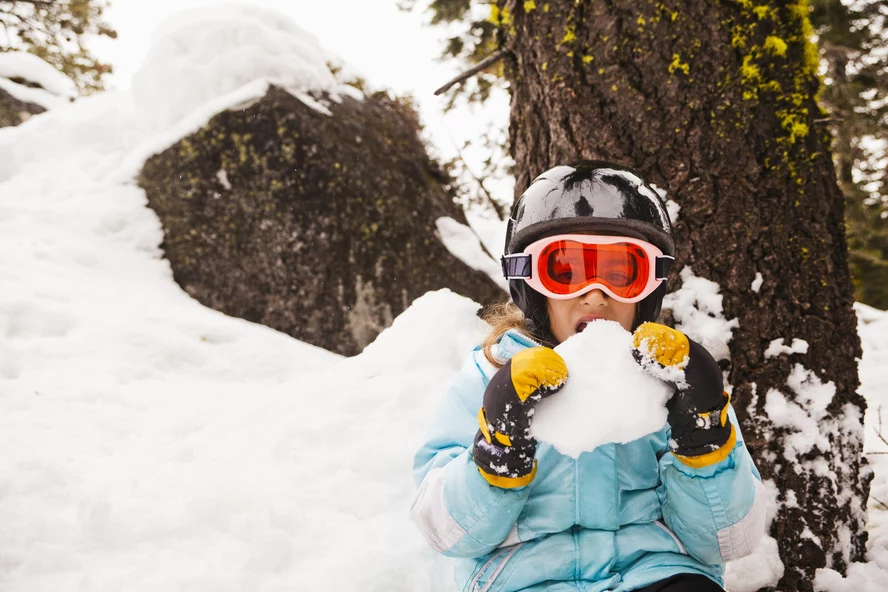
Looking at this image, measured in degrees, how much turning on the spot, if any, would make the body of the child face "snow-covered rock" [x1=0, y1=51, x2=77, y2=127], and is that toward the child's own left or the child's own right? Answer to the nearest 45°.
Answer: approximately 135° to the child's own right

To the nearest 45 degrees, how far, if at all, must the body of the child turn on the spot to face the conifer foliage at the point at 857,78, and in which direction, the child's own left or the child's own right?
approximately 135° to the child's own left

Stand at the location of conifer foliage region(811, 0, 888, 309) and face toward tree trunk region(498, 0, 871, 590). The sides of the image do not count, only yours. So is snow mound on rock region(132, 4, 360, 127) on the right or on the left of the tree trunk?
right

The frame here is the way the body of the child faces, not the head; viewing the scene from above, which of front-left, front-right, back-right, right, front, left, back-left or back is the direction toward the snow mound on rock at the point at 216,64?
back-right

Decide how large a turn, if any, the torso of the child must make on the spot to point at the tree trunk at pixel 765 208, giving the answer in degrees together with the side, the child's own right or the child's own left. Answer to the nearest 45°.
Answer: approximately 135° to the child's own left

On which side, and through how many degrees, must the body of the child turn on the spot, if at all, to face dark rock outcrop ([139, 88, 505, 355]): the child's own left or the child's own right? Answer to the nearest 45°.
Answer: approximately 135° to the child's own right

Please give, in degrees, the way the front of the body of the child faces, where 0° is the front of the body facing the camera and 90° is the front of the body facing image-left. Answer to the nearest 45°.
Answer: approximately 0°
